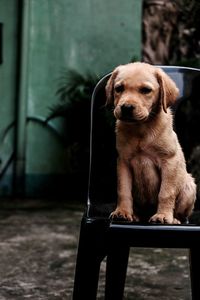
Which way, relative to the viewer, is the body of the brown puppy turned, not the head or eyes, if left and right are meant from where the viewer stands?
facing the viewer and to the left of the viewer

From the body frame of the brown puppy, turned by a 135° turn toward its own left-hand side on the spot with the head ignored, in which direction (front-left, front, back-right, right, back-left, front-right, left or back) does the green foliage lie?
left
